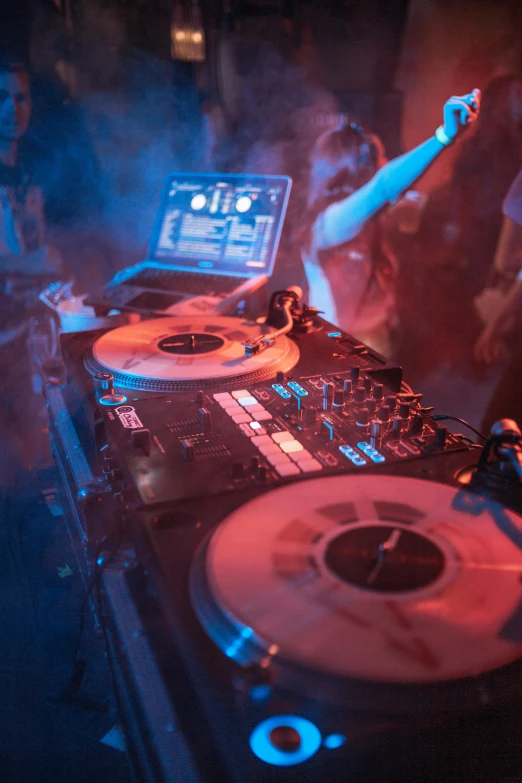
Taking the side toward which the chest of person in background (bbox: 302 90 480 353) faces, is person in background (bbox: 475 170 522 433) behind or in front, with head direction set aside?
in front

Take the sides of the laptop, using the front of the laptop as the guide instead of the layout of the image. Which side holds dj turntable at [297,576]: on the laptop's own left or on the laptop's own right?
on the laptop's own left

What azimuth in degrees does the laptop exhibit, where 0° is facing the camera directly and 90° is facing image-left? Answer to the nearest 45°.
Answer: approximately 45°

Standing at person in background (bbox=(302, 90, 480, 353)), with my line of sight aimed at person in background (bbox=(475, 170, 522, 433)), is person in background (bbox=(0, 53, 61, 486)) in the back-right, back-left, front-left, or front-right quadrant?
back-right

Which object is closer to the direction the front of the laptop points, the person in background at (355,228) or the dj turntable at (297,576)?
the dj turntable

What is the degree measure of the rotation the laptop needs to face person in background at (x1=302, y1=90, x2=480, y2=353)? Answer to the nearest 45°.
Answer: approximately 180°
